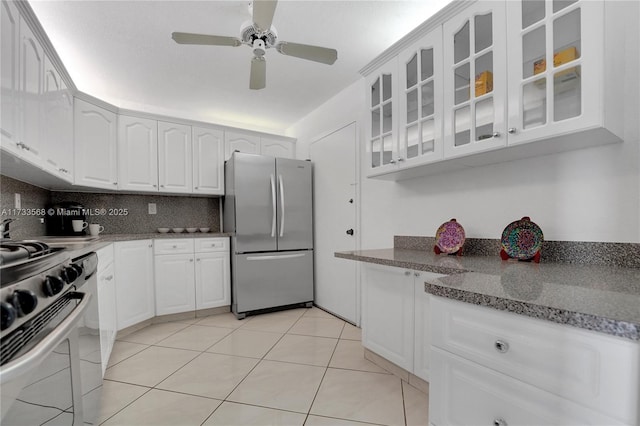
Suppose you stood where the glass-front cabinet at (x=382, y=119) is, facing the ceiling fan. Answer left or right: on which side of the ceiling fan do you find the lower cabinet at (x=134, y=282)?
right

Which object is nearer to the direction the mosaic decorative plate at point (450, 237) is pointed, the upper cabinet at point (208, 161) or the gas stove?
the gas stove

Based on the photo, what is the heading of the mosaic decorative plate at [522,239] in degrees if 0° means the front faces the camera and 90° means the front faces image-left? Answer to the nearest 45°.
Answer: approximately 0°

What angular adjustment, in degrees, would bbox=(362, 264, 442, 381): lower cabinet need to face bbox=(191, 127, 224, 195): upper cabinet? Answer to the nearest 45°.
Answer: approximately 90° to its right

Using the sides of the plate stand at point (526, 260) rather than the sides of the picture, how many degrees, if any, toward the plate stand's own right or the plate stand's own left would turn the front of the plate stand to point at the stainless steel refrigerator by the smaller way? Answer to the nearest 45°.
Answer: approximately 90° to the plate stand's own right

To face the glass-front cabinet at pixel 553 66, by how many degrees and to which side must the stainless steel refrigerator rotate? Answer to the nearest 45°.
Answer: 0° — it already faces it

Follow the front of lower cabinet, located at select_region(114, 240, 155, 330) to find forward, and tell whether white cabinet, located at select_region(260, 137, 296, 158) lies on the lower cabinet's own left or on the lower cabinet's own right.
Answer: on the lower cabinet's own left

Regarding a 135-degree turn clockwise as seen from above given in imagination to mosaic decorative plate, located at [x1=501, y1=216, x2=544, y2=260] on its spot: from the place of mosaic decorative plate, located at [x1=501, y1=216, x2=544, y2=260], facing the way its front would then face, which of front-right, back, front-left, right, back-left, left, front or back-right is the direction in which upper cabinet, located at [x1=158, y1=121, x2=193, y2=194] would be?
front-left

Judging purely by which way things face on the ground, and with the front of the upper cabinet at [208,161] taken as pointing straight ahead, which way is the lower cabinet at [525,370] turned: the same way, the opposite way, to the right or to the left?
to the right

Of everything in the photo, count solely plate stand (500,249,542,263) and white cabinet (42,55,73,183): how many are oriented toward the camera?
1
